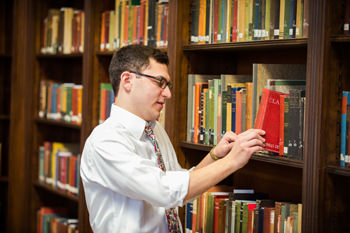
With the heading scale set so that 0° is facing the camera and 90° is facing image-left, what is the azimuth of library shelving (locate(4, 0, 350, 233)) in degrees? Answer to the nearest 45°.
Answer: approximately 45°

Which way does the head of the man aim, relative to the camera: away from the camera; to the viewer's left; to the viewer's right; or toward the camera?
to the viewer's right
